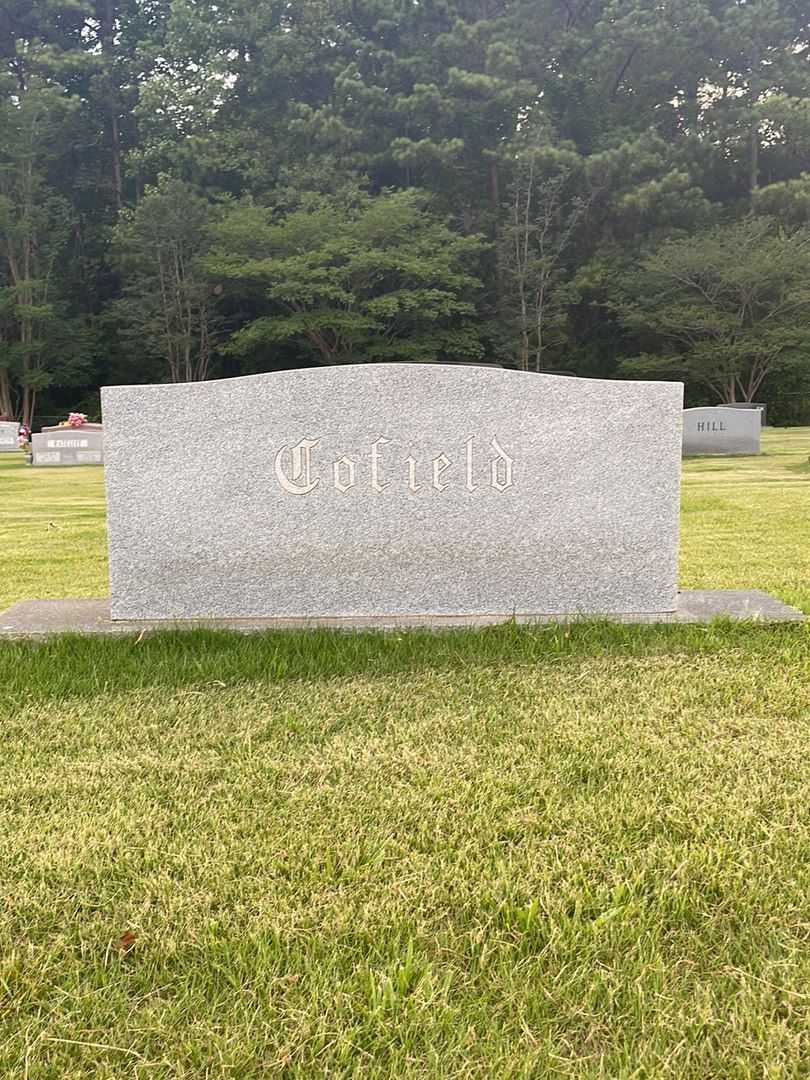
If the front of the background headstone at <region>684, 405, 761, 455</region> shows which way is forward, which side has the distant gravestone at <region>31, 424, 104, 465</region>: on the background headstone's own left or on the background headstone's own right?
on the background headstone's own right

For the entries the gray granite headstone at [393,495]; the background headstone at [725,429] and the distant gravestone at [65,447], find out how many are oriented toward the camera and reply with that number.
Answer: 3

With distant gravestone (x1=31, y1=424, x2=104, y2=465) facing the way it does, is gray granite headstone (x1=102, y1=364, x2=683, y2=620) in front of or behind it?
in front

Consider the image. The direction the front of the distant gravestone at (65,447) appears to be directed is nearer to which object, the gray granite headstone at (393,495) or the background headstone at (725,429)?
the gray granite headstone

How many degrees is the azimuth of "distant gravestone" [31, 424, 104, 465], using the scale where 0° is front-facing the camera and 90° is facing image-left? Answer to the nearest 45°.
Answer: approximately 0°

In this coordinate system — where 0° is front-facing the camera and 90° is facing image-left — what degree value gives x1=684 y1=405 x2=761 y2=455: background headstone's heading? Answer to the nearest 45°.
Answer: approximately 0°

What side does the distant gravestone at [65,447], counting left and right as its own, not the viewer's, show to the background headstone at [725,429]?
left

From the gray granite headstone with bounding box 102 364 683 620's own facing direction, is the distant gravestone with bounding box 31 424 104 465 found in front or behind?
behind

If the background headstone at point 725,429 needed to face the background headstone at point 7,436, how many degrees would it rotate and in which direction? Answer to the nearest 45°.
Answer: approximately 90° to its right

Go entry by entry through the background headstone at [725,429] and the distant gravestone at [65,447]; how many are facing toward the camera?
2
